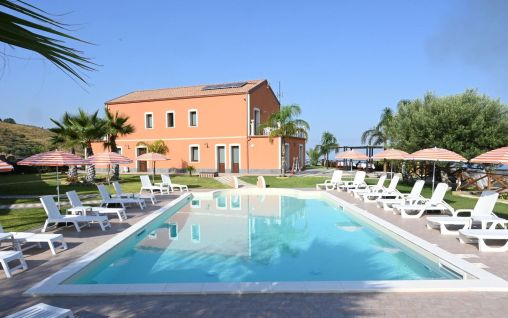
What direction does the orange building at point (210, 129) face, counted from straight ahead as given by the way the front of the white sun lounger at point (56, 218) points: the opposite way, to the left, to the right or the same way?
to the right

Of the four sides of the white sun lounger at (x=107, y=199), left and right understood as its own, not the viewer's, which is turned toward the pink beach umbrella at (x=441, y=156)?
front

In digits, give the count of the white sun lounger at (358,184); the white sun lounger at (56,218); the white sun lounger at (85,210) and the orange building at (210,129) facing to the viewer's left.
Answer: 1

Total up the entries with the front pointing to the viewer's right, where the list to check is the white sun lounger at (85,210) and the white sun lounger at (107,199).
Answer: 2

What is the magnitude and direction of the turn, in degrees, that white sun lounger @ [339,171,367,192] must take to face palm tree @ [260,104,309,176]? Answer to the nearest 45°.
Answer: approximately 45° to its right

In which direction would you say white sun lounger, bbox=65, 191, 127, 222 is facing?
to the viewer's right

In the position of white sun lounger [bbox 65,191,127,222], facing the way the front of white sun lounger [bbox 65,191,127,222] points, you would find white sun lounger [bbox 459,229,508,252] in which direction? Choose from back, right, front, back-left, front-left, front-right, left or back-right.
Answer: front-right

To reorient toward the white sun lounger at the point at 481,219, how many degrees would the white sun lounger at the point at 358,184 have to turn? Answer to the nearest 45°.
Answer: approximately 90° to its left

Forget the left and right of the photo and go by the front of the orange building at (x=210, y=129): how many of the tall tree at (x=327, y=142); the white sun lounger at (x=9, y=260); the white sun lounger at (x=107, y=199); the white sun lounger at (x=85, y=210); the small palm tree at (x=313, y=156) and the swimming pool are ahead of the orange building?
4

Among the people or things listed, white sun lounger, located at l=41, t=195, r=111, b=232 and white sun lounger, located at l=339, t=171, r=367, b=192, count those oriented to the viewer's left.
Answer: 1

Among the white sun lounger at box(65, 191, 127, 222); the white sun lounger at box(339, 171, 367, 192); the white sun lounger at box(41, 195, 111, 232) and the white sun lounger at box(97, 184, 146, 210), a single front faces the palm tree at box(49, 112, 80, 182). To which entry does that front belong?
the white sun lounger at box(339, 171, 367, 192)

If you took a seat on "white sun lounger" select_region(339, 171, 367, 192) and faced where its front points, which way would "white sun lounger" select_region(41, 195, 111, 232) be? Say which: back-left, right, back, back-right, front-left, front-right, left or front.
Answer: front-left

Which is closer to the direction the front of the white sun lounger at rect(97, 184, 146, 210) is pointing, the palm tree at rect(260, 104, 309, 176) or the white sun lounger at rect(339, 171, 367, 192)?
the white sun lounger

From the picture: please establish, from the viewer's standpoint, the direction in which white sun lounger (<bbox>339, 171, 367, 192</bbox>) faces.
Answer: facing to the left of the viewer

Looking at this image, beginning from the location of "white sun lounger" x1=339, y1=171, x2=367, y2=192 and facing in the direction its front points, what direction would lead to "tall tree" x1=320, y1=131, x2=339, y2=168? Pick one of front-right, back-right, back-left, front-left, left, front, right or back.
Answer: right

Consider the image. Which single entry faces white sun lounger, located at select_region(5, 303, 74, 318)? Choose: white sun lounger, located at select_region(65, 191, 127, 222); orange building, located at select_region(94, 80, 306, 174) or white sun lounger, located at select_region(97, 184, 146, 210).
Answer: the orange building

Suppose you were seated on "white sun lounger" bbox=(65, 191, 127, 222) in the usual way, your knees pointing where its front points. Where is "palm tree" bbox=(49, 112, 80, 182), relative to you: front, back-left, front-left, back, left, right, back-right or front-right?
left
